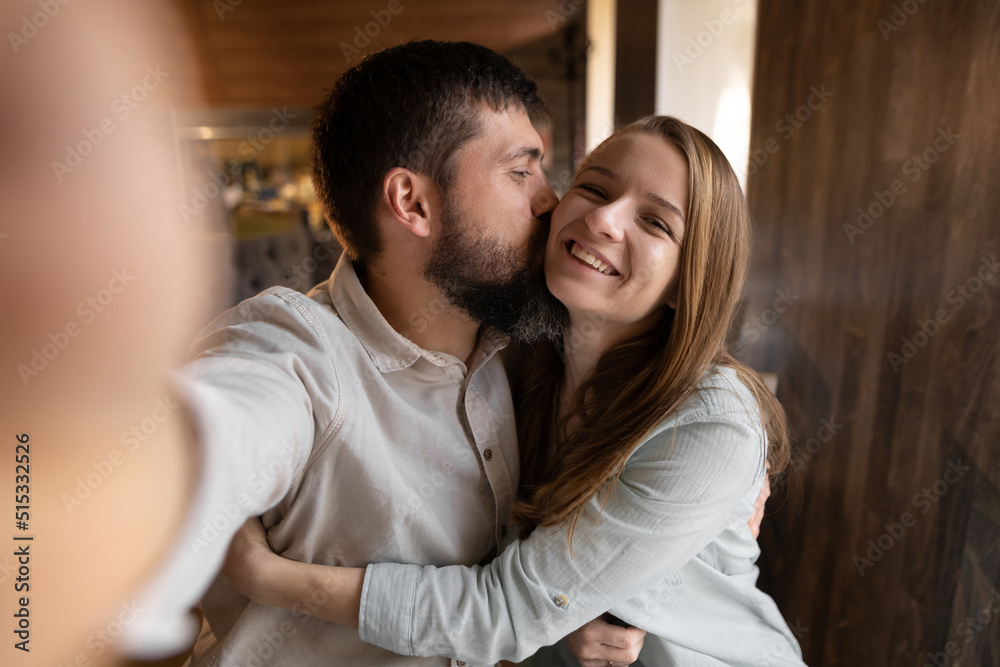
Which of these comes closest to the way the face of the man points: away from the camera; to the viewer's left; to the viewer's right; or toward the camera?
to the viewer's right

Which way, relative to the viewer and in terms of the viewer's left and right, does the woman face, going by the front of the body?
facing the viewer and to the left of the viewer

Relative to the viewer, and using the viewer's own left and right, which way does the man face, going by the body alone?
facing the viewer and to the right of the viewer
